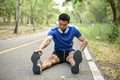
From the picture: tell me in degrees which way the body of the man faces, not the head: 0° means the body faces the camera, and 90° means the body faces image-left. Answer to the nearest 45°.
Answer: approximately 0°
